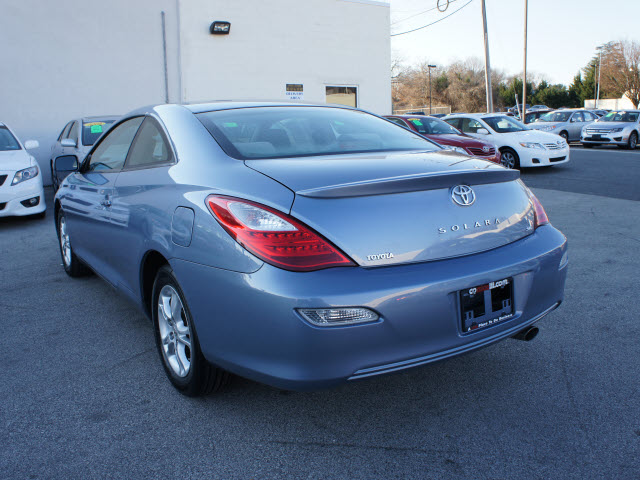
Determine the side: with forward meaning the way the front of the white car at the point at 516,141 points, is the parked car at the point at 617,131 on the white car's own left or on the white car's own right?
on the white car's own left

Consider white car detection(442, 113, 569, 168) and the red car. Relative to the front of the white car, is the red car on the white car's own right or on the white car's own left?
on the white car's own right

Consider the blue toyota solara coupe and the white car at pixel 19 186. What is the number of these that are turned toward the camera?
1

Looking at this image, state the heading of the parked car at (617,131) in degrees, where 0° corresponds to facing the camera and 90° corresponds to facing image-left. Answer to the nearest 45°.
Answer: approximately 45°

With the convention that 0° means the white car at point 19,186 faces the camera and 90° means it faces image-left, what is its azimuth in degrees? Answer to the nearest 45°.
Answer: approximately 0°

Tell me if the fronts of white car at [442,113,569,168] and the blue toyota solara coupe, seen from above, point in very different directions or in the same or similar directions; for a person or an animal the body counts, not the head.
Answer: very different directions

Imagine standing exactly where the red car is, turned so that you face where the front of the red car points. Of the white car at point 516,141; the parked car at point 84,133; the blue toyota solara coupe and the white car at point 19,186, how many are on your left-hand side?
1

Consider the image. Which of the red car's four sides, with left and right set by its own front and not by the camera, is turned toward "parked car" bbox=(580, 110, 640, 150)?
left

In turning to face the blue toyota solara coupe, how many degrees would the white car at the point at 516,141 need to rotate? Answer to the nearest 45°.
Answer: approximately 45° to its right

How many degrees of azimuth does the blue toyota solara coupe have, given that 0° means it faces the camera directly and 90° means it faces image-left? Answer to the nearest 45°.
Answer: approximately 135°

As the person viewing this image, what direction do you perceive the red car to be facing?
facing the viewer and to the right of the viewer
